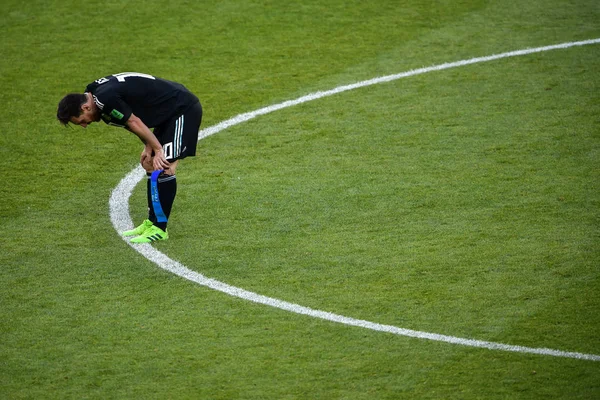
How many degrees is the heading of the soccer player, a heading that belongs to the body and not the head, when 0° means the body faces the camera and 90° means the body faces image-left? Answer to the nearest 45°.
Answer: approximately 90°
